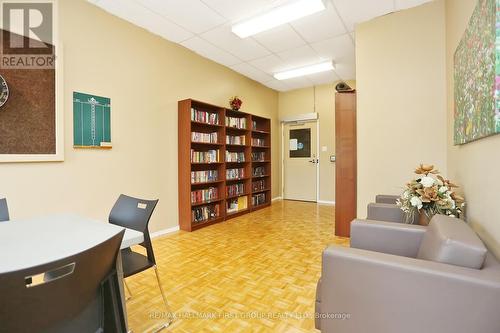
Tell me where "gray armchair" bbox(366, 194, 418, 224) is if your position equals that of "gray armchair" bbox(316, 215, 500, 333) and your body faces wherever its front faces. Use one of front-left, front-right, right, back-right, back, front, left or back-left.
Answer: right

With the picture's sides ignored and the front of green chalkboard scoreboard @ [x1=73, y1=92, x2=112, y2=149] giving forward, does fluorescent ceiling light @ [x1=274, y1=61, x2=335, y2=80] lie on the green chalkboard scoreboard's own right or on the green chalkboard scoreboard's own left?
on the green chalkboard scoreboard's own left

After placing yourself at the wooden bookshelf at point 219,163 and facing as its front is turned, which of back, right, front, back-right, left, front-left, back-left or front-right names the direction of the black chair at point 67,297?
front-right

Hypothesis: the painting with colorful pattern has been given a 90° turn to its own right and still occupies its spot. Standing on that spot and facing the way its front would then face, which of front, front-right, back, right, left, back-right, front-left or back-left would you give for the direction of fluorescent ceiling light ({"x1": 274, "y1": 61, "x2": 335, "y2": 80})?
front-left

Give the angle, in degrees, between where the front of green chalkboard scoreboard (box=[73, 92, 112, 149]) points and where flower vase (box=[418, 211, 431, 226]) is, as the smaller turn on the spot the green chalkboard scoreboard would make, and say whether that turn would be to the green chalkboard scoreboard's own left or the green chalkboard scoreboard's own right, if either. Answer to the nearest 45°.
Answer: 0° — it already faces it

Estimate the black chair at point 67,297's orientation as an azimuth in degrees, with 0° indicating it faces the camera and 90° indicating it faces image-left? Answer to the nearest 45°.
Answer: approximately 135°

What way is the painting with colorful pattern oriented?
to the viewer's left

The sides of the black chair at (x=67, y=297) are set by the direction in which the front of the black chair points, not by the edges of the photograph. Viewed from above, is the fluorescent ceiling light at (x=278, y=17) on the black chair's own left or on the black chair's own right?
on the black chair's own right

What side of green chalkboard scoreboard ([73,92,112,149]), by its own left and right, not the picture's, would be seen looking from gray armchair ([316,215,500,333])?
front

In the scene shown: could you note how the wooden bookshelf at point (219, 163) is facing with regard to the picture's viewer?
facing the viewer and to the right of the viewer

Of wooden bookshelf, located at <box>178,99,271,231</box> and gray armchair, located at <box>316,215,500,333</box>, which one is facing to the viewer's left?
the gray armchair

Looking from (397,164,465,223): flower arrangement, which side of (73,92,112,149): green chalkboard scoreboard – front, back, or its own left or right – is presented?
front

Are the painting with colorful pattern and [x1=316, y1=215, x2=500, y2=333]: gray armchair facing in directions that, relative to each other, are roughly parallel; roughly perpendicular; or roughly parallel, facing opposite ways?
roughly parallel

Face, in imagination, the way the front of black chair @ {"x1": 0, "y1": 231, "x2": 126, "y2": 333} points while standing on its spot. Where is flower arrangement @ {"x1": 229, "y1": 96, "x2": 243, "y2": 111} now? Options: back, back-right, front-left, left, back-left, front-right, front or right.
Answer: right

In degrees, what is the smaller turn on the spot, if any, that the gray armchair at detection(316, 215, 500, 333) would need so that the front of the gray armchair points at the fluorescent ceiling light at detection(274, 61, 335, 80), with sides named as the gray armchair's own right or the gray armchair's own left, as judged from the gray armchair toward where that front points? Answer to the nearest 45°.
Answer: approximately 45° to the gray armchair's own right

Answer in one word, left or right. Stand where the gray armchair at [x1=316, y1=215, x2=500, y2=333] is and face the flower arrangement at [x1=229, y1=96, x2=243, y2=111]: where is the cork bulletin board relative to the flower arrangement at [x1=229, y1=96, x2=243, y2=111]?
left

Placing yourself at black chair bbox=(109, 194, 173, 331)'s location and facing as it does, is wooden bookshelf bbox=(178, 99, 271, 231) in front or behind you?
behind

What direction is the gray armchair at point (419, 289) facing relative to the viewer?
to the viewer's left

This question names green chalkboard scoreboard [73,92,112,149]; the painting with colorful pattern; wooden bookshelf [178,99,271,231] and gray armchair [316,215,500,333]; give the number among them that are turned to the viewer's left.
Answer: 2

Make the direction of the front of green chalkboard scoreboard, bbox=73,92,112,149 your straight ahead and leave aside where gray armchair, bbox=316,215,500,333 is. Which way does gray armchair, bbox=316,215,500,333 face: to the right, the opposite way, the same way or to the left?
the opposite way
